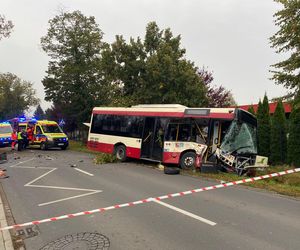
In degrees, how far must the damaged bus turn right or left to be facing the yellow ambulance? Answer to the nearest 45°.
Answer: approximately 180°

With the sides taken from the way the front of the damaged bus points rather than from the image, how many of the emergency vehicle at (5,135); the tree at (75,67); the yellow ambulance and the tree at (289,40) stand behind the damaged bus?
3

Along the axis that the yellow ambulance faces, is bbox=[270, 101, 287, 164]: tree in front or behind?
in front

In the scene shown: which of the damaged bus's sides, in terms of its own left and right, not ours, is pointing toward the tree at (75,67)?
back

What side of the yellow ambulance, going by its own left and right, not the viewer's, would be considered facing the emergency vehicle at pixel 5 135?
back

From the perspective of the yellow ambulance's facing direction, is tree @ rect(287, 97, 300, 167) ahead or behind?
ahead

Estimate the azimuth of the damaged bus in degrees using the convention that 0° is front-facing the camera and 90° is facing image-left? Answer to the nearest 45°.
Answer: approximately 315°

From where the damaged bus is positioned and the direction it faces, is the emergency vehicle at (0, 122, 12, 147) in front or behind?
behind

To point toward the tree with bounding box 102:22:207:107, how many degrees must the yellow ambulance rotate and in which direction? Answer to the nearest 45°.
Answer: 0° — it already faces it

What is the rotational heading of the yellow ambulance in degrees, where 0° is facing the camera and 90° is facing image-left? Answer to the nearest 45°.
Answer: approximately 315°
